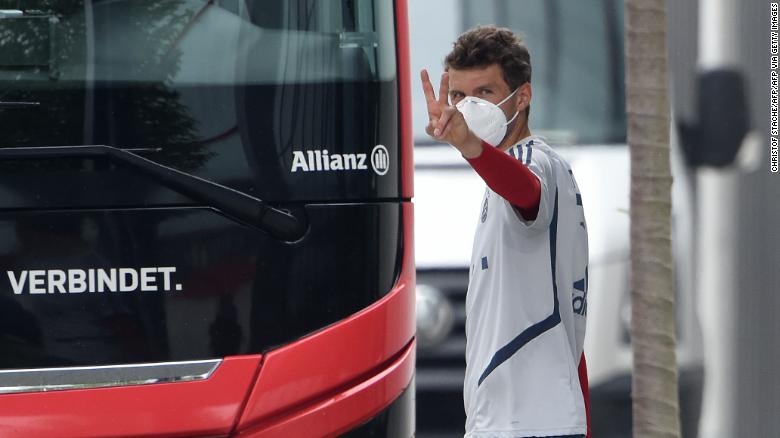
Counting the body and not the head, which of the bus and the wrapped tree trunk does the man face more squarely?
the bus

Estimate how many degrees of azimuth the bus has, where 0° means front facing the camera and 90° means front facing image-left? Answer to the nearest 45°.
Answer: approximately 0°

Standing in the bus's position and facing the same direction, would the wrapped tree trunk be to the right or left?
on its left

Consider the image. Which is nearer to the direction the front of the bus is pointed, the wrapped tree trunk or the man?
the man

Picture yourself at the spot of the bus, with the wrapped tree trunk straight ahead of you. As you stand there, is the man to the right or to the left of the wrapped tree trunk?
right

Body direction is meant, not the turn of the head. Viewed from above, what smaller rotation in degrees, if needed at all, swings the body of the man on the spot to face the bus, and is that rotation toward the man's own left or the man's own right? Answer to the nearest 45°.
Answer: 0° — they already face it
